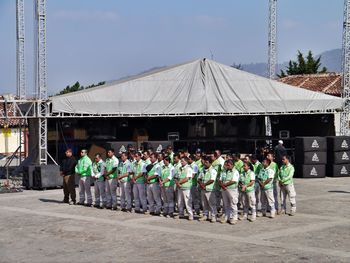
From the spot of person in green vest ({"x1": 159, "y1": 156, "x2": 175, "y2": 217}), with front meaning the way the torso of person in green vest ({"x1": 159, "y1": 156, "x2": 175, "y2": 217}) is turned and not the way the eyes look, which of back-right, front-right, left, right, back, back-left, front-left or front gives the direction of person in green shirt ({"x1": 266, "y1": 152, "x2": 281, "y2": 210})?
back-left

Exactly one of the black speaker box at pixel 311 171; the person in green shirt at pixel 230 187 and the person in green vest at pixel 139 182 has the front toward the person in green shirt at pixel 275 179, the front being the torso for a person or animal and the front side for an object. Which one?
the black speaker box

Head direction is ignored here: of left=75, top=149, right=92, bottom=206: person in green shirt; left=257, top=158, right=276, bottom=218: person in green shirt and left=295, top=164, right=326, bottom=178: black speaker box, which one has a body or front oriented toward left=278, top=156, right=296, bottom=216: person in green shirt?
the black speaker box

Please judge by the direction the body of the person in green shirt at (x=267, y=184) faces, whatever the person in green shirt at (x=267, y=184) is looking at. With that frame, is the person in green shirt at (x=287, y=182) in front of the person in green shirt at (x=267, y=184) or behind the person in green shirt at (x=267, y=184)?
behind

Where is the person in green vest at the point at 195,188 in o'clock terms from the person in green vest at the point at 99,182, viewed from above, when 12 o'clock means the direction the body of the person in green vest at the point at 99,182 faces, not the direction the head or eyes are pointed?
the person in green vest at the point at 195,188 is roughly at 9 o'clock from the person in green vest at the point at 99,182.

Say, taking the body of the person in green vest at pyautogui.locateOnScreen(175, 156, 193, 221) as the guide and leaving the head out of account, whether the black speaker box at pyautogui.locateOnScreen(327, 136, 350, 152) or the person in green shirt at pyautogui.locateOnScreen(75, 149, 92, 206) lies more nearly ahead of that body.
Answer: the person in green shirt

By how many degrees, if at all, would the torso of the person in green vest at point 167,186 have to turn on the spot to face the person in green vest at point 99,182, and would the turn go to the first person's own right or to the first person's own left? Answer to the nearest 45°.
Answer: approximately 90° to the first person's own right

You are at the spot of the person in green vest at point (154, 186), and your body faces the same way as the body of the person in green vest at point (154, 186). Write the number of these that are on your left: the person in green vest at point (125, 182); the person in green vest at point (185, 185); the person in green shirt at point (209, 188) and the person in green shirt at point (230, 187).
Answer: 3

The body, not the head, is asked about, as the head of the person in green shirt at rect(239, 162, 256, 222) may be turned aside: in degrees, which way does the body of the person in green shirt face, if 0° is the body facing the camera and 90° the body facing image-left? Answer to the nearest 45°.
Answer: approximately 45°
